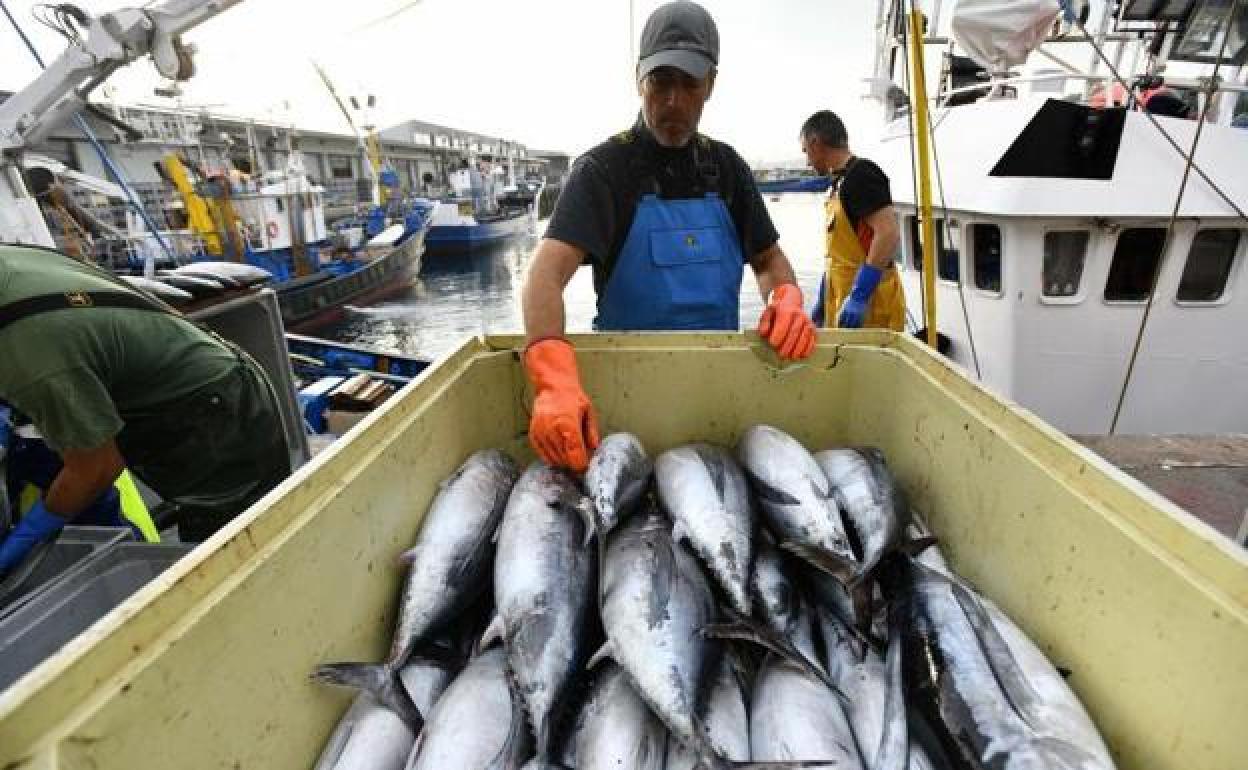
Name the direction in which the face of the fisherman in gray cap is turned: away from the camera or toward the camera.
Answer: toward the camera

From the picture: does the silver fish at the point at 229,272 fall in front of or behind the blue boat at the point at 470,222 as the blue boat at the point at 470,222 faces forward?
behind

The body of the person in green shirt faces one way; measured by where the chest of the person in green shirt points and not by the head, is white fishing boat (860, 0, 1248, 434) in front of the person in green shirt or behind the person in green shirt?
behind

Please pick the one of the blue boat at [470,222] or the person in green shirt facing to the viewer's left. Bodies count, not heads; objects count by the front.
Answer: the person in green shirt

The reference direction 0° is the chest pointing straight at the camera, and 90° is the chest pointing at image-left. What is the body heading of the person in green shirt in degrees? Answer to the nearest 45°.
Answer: approximately 90°

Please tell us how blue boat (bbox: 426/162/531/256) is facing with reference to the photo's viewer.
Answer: facing away from the viewer and to the right of the viewer

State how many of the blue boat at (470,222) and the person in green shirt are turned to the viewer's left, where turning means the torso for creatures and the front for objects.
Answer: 1

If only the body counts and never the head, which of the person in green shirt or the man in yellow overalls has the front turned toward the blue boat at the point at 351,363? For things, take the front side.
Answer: the man in yellow overalls

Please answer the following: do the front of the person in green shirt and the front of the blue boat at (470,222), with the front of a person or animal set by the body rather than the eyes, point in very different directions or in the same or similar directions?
very different directions
